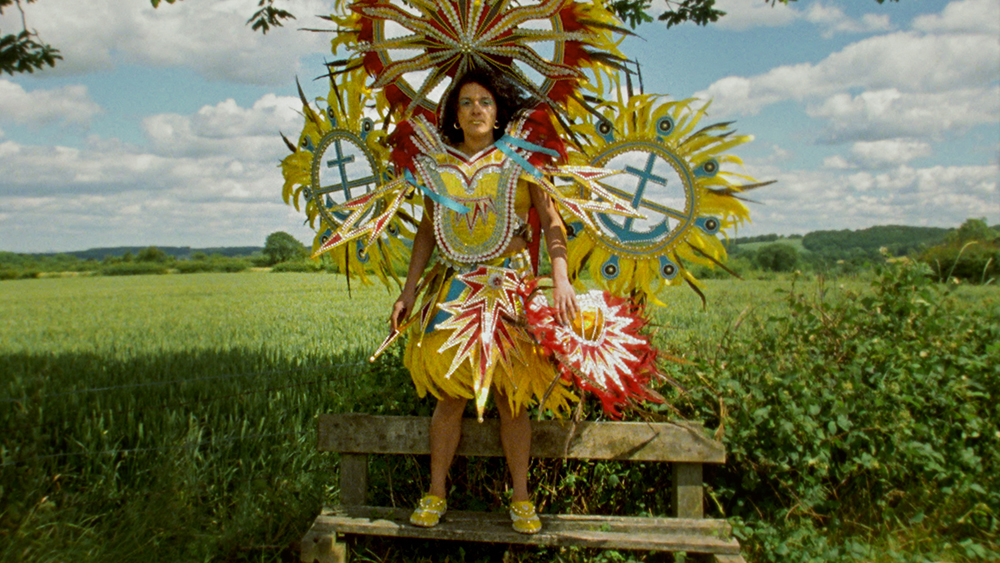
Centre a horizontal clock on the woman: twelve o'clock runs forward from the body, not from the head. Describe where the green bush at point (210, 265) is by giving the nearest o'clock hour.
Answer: The green bush is roughly at 5 o'clock from the woman.

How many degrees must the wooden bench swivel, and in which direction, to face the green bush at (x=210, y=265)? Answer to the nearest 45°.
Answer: approximately 135° to its right

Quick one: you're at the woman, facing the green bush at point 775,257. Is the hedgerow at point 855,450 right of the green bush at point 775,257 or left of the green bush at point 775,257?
right

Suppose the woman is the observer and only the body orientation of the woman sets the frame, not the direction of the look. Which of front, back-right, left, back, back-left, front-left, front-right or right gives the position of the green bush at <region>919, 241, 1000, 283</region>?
back-left

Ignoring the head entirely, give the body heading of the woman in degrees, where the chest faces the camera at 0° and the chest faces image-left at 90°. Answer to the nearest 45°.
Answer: approximately 0°

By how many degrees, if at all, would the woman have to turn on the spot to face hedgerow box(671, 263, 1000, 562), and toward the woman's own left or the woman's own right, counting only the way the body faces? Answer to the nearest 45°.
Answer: approximately 90° to the woman's own left

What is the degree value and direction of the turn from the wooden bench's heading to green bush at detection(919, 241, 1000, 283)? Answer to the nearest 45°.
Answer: approximately 135° to its left

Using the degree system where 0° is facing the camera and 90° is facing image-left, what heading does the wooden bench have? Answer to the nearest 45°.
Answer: approximately 0°
